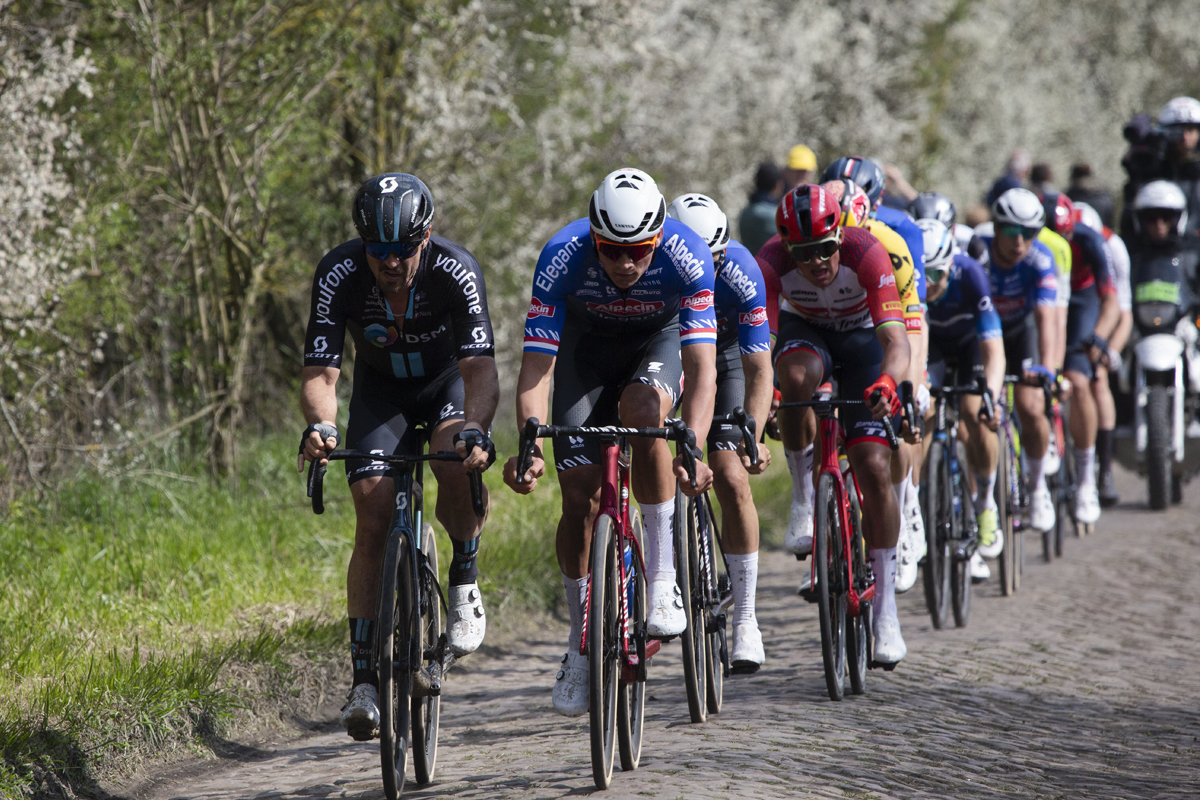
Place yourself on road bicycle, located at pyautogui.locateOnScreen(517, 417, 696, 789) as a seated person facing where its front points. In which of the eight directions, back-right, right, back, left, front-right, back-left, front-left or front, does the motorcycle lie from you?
back-left

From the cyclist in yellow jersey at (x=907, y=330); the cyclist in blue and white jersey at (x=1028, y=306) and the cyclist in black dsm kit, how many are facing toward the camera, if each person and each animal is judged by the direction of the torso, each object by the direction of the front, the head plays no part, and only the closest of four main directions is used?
3

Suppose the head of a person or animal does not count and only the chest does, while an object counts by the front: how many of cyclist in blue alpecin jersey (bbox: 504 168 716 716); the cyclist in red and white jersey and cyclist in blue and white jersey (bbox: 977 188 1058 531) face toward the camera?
3

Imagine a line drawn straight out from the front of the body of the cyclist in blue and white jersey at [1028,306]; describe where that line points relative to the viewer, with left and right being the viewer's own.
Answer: facing the viewer

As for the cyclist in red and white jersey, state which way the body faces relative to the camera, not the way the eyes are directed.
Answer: toward the camera

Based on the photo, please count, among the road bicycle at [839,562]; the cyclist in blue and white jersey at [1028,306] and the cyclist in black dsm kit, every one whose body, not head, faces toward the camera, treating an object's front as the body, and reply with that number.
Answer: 3

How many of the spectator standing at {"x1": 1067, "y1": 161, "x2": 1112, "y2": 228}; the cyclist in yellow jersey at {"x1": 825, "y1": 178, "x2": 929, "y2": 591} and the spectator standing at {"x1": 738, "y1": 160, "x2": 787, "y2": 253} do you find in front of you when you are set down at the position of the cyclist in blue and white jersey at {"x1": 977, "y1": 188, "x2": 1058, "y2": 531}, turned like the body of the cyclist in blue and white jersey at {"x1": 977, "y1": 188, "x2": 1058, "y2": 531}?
1

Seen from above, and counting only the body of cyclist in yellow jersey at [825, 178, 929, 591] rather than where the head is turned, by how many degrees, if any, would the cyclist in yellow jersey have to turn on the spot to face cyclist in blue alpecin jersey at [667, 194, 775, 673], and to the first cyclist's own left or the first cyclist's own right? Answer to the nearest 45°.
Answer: approximately 45° to the first cyclist's own right

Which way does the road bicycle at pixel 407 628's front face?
toward the camera

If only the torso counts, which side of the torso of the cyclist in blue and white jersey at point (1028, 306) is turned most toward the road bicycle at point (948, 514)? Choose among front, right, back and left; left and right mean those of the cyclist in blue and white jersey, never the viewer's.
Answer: front

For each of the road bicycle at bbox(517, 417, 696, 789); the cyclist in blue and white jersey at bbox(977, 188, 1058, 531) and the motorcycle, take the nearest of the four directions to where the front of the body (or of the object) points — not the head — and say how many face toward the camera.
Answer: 3

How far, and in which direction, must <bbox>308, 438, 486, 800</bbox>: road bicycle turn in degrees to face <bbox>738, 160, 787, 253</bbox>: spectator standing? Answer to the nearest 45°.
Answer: approximately 135° to its left

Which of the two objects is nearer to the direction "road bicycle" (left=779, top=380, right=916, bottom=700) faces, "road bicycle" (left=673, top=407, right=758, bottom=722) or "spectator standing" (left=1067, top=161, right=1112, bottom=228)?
the road bicycle

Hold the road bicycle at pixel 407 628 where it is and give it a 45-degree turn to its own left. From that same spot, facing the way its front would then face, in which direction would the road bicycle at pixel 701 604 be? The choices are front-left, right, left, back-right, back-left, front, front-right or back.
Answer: left

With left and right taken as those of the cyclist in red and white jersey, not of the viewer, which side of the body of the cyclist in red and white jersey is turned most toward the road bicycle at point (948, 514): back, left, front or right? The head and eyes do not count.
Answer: back
